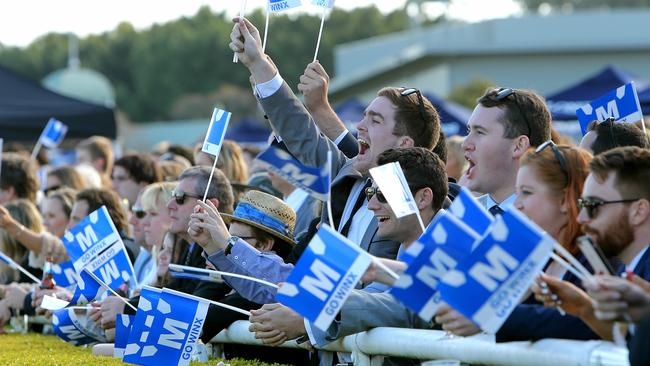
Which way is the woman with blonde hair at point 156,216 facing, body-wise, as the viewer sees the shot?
to the viewer's left

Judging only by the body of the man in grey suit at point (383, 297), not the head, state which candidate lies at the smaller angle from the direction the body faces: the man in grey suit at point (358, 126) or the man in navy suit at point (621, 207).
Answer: the man in grey suit

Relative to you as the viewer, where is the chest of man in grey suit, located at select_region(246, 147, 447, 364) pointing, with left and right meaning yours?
facing to the left of the viewer

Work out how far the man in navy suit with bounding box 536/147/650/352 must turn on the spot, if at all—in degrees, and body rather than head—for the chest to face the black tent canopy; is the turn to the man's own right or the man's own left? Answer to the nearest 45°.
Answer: approximately 45° to the man's own right

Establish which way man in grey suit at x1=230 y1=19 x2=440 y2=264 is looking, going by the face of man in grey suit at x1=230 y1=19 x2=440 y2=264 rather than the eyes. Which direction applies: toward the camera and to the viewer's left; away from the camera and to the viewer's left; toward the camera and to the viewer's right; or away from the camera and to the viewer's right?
toward the camera and to the viewer's left

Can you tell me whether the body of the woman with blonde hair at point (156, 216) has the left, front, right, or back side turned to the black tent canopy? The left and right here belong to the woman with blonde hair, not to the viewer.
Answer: right

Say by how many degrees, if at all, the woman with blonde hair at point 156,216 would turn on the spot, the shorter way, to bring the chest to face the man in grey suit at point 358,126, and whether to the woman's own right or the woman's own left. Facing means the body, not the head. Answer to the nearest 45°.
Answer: approximately 135° to the woman's own left

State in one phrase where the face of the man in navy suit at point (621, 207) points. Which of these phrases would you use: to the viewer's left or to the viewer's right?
to the viewer's left

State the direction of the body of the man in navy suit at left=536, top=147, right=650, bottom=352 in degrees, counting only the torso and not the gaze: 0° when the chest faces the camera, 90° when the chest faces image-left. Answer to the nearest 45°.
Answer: approximately 90°
